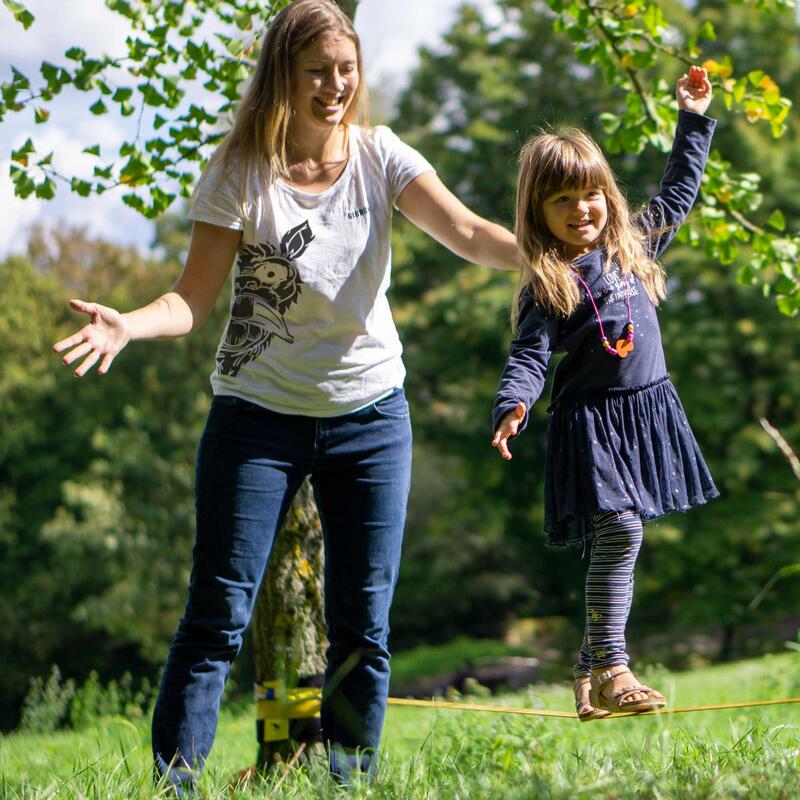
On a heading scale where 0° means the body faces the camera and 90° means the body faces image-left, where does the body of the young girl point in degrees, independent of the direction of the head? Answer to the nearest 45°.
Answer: approximately 315°

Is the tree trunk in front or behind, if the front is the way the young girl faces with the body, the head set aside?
behind

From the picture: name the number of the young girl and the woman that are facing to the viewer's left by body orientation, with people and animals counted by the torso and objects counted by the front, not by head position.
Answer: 0

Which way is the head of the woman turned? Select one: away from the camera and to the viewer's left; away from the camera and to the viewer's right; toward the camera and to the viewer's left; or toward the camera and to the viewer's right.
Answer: toward the camera and to the viewer's right

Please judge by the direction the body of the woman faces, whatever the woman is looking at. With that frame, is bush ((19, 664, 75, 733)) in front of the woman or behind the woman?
behind

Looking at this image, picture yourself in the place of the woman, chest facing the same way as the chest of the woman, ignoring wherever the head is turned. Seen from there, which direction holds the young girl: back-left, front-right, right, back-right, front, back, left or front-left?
left

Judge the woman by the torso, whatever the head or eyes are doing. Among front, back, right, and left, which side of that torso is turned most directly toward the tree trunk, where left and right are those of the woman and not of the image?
back

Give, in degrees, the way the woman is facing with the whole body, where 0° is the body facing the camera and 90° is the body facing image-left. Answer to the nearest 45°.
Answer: approximately 0°
